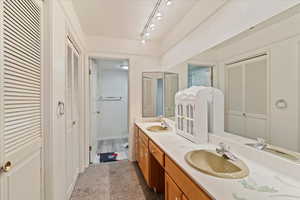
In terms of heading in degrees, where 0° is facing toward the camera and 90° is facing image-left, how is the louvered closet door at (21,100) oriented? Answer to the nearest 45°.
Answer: approximately 315°

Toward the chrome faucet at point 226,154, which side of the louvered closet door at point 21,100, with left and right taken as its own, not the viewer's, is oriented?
front

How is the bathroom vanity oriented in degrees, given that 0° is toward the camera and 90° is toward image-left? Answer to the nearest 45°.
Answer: approximately 45°

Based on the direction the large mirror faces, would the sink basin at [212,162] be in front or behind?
in front

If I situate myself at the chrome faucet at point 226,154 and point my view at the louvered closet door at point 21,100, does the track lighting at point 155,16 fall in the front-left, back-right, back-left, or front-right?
front-right

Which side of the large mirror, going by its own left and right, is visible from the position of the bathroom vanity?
front

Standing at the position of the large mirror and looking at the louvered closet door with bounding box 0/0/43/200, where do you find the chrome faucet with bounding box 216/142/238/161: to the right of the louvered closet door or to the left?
left
